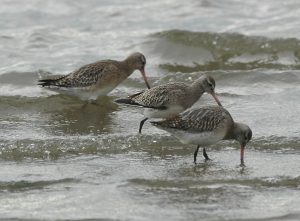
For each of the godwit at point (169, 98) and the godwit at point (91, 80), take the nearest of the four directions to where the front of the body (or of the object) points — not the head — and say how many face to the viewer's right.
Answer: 2

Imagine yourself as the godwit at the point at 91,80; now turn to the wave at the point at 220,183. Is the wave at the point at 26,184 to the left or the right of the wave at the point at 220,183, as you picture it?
right

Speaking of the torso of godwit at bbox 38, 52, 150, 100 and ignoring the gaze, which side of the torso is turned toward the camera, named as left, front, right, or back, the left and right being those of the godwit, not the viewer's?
right

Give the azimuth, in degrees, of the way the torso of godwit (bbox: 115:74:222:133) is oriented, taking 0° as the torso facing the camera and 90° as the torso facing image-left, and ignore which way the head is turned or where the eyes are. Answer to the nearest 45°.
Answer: approximately 270°

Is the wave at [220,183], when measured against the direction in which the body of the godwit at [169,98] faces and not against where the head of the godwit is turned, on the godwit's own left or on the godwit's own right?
on the godwit's own right

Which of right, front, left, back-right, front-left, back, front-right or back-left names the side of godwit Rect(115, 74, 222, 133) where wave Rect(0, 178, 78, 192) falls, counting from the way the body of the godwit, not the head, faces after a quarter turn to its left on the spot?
back-left

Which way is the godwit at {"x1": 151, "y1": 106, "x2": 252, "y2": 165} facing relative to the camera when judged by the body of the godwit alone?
to the viewer's right
